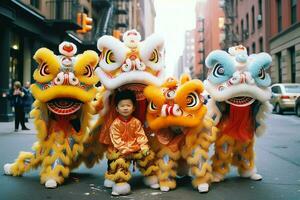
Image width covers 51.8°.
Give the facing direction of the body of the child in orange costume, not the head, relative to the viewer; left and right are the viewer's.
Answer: facing the viewer

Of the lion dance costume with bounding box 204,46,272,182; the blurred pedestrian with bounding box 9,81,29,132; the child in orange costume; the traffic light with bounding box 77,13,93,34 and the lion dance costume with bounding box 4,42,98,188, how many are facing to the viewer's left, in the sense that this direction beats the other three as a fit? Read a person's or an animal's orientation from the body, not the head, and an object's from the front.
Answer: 0

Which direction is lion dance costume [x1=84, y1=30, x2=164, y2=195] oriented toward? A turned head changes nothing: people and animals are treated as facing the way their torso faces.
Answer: toward the camera

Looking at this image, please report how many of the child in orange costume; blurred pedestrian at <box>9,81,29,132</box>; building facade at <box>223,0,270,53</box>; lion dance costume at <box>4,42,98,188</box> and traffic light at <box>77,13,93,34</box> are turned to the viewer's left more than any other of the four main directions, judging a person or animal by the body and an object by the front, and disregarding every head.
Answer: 1

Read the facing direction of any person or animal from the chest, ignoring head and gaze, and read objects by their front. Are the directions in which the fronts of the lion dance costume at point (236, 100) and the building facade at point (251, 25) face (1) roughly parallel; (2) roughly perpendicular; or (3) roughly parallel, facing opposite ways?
roughly perpendicular

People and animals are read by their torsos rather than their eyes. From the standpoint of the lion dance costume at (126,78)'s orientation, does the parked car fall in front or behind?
behind

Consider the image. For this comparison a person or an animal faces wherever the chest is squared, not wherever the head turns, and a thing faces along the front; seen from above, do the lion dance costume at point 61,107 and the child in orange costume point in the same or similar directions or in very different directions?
same or similar directions

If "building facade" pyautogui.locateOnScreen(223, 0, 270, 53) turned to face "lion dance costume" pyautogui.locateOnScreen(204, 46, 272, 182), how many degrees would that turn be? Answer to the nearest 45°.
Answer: approximately 90° to its left

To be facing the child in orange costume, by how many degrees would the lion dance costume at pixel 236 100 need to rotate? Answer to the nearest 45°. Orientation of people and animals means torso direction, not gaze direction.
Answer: approximately 45° to its right

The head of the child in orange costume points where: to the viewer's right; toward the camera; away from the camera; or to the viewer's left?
toward the camera

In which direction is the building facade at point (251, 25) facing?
to the viewer's left

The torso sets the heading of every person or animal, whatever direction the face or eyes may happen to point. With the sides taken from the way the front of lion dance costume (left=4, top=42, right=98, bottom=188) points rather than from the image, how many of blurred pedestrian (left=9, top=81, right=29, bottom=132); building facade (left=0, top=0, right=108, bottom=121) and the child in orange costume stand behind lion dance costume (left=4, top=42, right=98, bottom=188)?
2

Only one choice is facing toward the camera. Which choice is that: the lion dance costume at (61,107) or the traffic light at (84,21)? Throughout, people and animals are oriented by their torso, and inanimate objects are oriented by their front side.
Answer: the lion dance costume
